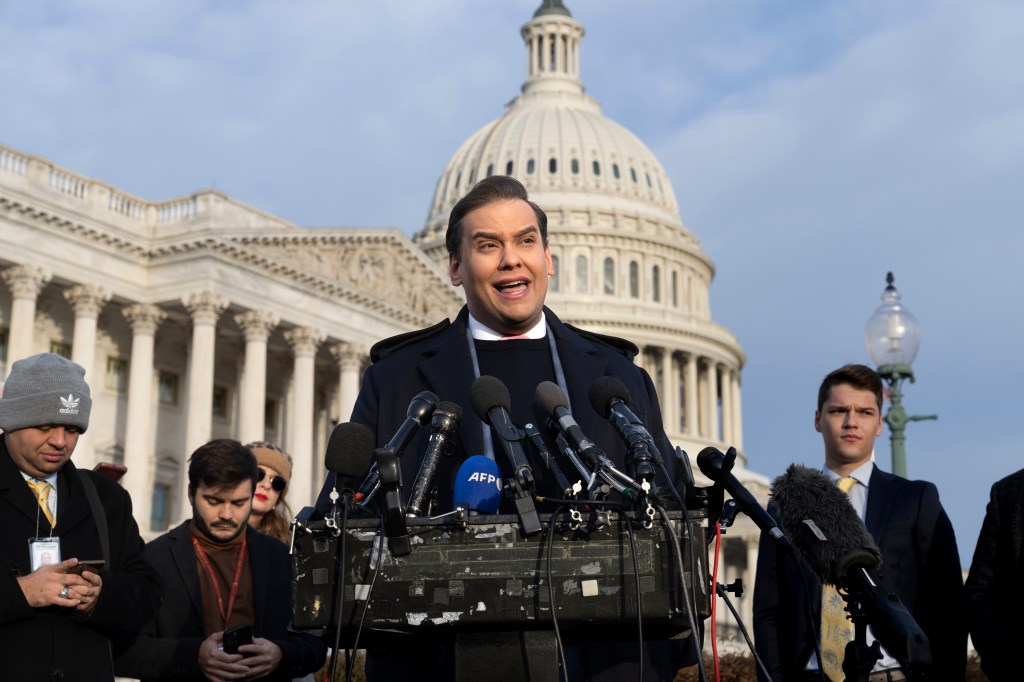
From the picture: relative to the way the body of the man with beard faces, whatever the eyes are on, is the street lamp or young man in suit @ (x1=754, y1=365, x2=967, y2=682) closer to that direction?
the young man in suit

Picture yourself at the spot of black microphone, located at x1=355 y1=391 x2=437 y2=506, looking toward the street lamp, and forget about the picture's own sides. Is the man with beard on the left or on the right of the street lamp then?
left

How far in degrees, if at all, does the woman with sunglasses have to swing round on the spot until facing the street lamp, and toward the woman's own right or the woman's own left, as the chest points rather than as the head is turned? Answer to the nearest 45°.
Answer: approximately 135° to the woman's own left

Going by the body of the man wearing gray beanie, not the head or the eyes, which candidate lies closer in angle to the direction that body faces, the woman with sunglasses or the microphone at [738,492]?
the microphone

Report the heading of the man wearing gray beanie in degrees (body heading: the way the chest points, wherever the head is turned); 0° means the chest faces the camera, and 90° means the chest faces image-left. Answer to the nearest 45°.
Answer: approximately 0°
